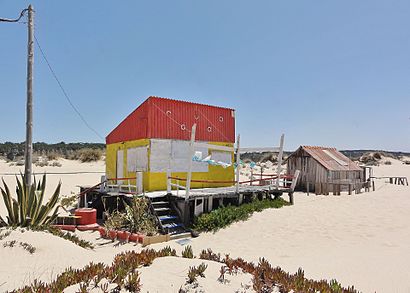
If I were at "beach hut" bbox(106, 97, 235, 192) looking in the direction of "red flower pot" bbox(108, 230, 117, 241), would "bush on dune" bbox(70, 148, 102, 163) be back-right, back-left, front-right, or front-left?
back-right

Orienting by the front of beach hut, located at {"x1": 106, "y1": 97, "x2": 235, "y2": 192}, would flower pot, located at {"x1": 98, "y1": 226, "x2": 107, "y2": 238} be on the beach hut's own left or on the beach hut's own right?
on the beach hut's own right

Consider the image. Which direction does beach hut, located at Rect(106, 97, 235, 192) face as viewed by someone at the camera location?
facing the viewer and to the right of the viewer

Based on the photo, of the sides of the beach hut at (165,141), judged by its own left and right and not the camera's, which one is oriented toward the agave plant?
right

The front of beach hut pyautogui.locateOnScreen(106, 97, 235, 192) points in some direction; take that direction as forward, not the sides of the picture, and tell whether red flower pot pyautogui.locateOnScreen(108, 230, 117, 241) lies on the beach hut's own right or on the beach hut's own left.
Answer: on the beach hut's own right

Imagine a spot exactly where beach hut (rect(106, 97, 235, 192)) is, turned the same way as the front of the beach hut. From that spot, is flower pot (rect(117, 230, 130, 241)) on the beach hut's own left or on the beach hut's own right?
on the beach hut's own right

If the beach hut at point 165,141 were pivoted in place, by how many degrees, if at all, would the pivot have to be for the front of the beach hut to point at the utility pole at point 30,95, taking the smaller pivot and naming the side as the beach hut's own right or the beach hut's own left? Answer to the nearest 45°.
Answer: approximately 90° to the beach hut's own right

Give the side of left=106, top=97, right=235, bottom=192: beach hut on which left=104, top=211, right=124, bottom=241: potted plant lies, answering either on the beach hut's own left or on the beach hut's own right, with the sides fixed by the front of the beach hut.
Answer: on the beach hut's own right

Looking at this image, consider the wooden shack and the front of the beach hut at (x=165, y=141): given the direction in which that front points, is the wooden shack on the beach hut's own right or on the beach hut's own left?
on the beach hut's own left

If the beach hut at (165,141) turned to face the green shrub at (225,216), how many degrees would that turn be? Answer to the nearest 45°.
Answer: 0° — it already faces it

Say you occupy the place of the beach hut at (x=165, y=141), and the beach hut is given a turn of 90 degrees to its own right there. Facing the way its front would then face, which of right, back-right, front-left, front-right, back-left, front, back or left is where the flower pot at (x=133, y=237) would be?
front-left

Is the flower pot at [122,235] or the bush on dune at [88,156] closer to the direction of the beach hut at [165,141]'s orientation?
the flower pot
